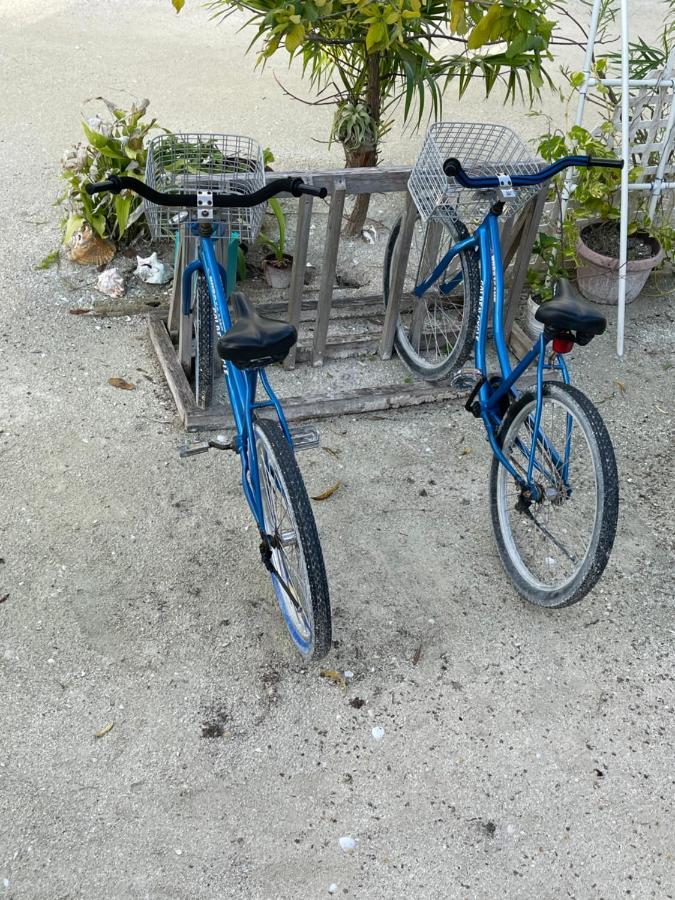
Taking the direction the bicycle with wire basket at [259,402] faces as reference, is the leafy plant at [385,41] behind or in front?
in front

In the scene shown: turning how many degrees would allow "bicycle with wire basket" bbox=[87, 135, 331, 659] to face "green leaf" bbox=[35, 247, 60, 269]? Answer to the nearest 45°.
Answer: approximately 45° to its left

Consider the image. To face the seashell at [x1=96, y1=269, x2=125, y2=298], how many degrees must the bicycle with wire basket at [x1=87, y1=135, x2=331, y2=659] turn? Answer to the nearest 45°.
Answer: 0° — it already faces it

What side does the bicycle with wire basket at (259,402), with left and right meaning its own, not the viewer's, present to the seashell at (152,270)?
front

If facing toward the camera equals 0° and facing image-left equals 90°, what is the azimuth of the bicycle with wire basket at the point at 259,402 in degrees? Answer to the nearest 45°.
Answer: approximately 180°

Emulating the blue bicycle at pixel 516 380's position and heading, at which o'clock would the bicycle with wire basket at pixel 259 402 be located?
The bicycle with wire basket is roughly at 9 o'clock from the blue bicycle.

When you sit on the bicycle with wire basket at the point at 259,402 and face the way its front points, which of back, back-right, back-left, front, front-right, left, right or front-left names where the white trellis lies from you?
front-right

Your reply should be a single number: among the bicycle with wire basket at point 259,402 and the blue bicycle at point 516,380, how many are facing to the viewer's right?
0

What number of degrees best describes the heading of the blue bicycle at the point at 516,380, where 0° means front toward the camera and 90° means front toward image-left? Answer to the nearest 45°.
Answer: approximately 135°

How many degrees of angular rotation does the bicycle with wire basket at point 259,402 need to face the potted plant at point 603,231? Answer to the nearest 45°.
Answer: approximately 45° to its right

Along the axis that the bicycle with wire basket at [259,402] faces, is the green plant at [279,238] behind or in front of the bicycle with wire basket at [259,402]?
in front

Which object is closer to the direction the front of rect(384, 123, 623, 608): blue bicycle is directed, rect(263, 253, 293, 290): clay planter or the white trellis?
the clay planter
